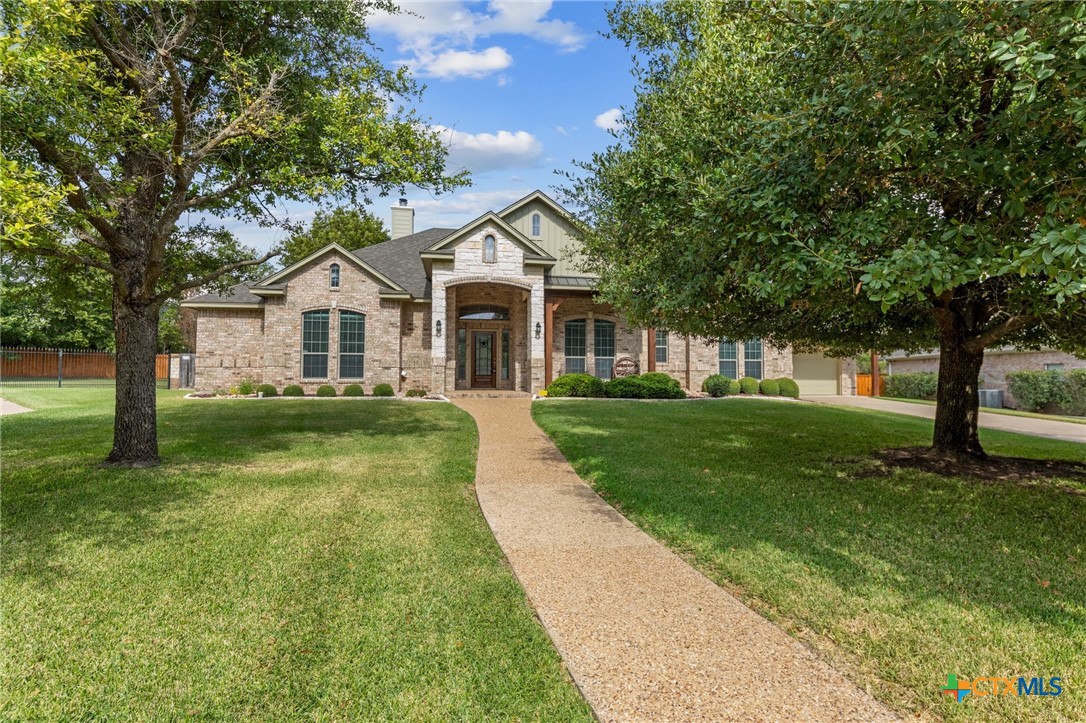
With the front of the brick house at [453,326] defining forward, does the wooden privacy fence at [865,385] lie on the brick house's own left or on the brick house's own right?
on the brick house's own left

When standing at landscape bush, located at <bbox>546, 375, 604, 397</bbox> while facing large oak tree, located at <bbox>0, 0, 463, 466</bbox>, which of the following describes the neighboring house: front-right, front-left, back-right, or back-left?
back-left

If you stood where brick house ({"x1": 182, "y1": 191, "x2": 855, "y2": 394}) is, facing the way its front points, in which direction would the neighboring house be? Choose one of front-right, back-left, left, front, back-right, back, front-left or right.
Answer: left

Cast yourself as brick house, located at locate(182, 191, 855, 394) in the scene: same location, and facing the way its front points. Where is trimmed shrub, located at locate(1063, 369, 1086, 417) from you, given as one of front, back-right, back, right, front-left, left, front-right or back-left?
left

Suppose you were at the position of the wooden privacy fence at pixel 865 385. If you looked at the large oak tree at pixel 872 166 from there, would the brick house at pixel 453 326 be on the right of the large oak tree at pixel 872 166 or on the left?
right

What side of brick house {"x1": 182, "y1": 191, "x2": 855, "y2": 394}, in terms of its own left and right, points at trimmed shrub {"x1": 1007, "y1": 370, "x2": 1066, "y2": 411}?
left

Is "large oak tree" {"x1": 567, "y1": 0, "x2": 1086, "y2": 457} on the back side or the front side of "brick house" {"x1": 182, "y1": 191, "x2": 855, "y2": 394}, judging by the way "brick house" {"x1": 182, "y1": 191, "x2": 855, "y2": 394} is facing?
on the front side

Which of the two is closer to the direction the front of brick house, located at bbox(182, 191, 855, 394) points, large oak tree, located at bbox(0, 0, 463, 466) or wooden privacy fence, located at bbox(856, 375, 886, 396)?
the large oak tree

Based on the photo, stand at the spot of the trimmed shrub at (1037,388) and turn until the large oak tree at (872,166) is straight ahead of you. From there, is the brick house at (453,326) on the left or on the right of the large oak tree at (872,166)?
right

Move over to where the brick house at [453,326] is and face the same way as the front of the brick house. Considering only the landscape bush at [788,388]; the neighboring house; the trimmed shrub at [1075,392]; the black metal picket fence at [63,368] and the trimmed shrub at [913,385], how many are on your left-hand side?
4

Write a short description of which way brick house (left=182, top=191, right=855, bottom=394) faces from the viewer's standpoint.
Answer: facing the viewer

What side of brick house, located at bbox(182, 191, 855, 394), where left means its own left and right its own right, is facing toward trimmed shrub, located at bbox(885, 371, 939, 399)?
left

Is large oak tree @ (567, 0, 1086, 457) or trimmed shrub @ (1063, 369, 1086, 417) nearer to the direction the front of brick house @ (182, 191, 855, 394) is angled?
the large oak tree

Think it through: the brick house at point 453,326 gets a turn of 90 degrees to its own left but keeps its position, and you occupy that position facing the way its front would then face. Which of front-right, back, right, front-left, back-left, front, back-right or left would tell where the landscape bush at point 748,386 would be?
front

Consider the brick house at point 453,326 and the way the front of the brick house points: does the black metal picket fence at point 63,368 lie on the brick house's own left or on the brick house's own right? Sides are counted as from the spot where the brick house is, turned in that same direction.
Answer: on the brick house's own right
